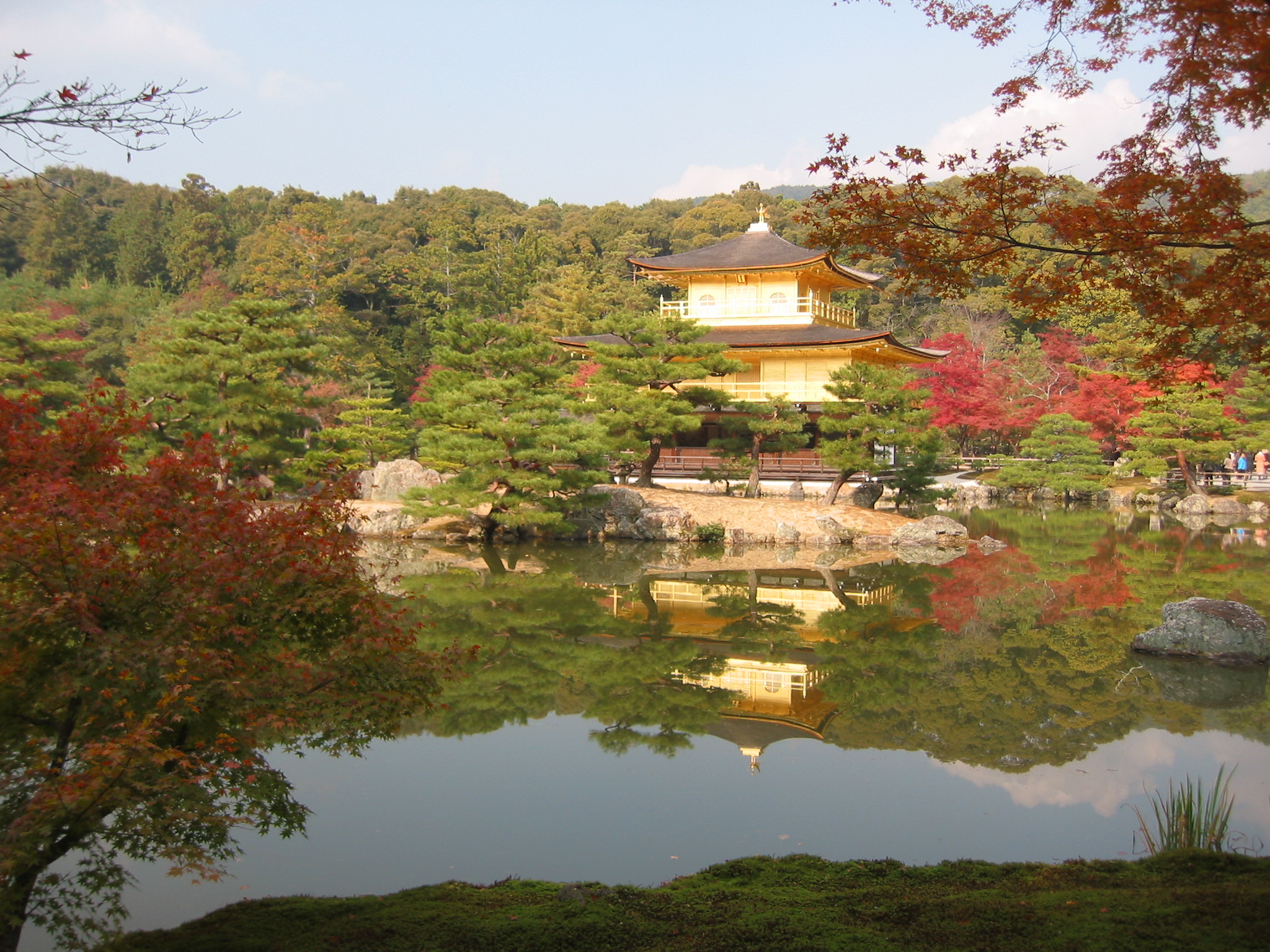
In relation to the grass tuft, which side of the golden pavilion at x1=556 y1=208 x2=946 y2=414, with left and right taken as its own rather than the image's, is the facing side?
front

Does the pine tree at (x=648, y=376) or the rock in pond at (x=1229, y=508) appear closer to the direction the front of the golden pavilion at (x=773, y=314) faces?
the pine tree

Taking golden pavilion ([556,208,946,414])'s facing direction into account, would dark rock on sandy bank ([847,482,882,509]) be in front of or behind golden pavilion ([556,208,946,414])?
in front

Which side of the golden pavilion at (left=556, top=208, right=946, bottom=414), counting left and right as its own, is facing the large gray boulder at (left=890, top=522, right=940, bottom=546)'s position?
front

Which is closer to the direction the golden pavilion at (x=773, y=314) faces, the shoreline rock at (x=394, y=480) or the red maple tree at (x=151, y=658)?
the red maple tree

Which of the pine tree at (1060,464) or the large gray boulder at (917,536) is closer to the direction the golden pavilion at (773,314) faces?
the large gray boulder

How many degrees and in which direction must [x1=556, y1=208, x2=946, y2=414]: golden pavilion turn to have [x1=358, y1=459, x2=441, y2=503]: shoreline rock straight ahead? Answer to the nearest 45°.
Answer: approximately 45° to its right

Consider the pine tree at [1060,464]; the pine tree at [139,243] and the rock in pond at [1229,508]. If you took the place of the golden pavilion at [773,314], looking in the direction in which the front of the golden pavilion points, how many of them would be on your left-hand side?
2

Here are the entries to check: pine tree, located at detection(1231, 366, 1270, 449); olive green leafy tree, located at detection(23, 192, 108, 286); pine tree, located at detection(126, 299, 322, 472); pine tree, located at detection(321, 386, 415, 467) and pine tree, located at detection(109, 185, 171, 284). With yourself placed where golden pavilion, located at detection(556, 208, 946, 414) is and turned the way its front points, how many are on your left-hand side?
1

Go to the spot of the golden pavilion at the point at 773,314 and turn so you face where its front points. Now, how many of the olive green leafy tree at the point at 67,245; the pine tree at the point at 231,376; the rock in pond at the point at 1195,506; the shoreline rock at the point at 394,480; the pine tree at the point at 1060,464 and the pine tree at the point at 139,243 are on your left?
2

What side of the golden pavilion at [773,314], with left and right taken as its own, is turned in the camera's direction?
front

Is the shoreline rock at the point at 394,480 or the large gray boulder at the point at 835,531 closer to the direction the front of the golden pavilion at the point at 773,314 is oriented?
the large gray boulder

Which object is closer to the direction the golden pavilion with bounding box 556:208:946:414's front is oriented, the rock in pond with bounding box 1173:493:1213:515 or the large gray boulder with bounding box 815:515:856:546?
the large gray boulder

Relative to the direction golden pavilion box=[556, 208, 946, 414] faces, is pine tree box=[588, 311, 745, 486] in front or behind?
in front

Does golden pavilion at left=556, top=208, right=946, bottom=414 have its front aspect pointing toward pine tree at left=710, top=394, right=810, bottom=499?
yes

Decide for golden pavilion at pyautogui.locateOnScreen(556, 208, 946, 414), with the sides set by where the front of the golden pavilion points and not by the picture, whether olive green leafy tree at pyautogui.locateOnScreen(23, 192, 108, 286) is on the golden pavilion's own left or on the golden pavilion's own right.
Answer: on the golden pavilion's own right

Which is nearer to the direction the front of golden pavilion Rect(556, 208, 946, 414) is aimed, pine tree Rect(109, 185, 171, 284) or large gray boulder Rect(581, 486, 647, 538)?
the large gray boulder

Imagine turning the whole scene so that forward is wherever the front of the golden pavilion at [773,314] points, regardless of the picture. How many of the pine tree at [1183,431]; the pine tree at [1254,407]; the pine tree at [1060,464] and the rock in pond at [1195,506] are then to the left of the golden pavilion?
4

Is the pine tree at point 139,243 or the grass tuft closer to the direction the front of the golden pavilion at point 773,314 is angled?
the grass tuft
